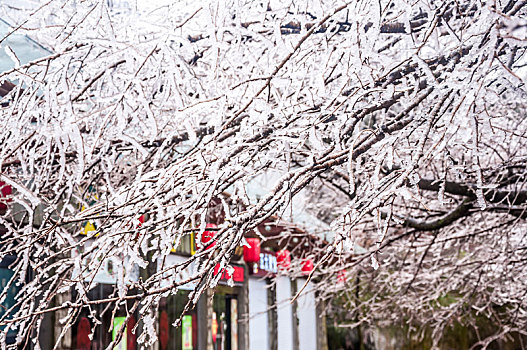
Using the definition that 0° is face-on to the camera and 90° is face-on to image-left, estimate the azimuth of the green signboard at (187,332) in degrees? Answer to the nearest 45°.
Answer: approximately 0°

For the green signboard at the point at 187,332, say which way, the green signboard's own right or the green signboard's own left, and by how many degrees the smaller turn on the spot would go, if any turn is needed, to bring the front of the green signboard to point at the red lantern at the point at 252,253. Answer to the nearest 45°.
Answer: approximately 135° to the green signboard's own left
